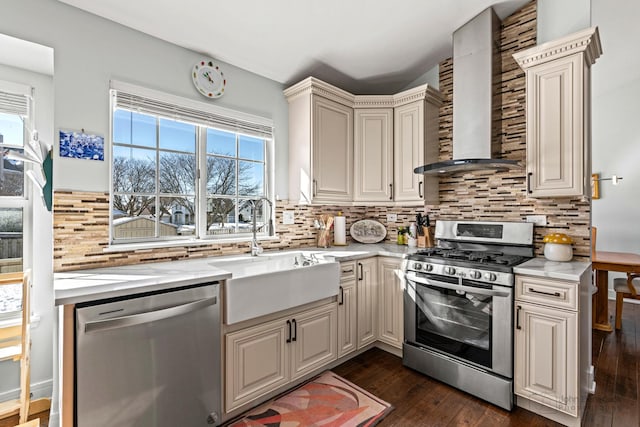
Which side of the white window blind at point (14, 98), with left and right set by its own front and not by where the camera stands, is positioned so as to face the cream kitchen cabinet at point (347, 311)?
front

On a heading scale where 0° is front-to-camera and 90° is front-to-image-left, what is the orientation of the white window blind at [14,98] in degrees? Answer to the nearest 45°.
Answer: approximately 315°

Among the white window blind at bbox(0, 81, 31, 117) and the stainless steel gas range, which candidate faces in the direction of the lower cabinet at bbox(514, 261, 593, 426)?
the white window blind

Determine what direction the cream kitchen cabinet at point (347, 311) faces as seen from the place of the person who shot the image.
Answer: facing the viewer and to the right of the viewer

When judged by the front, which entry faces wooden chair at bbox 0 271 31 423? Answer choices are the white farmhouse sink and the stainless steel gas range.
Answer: the stainless steel gas range

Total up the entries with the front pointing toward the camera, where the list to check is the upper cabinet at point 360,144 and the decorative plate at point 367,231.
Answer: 2

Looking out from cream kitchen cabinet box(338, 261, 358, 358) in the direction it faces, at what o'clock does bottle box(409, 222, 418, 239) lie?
The bottle is roughly at 9 o'clock from the cream kitchen cabinet.

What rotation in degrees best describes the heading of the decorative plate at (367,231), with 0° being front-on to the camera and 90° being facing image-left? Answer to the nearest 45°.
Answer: approximately 0°

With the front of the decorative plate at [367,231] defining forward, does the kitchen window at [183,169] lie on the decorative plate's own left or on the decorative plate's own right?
on the decorative plate's own right

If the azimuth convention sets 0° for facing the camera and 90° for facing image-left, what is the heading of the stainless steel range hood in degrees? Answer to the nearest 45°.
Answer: approximately 45°
